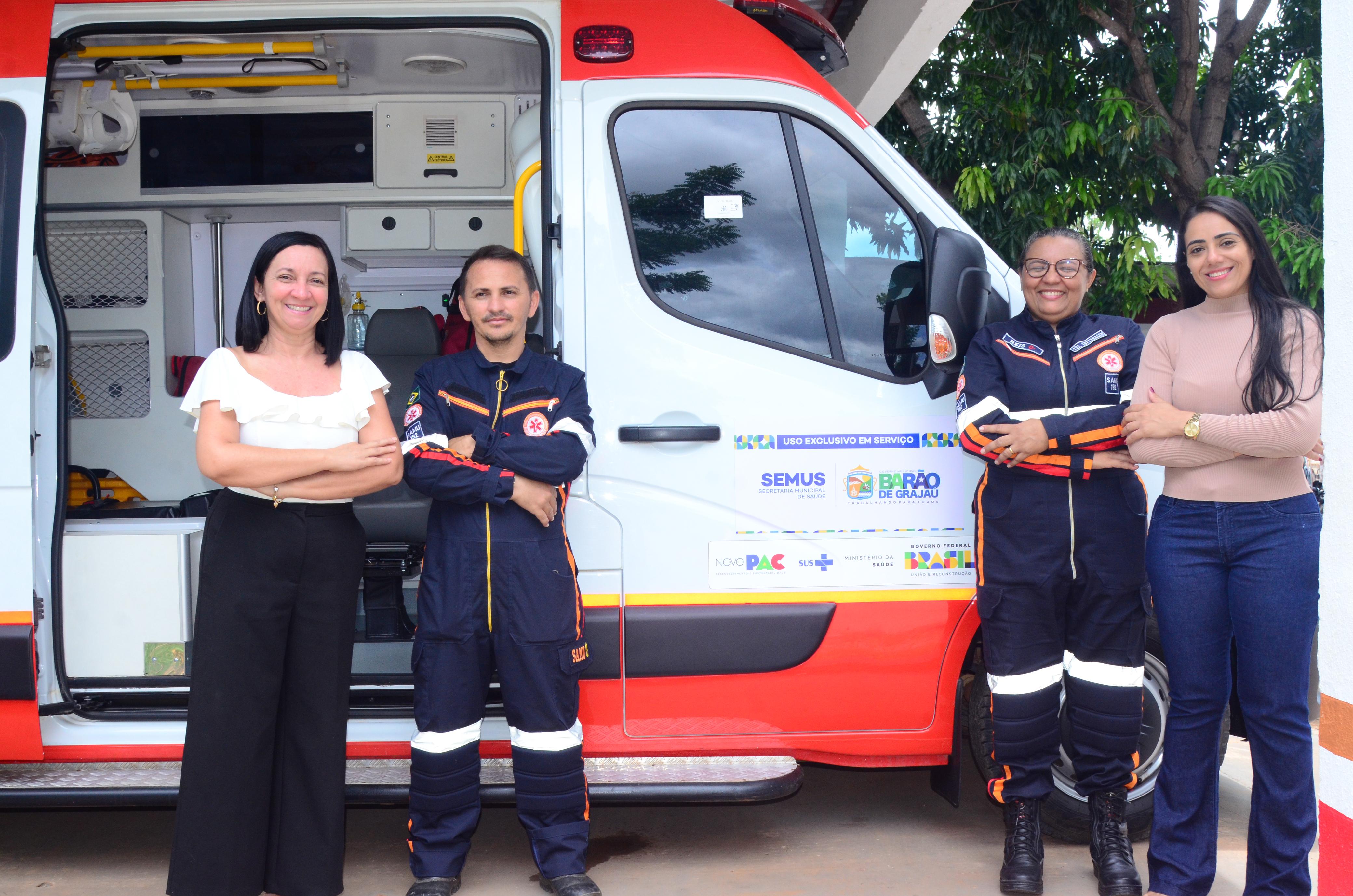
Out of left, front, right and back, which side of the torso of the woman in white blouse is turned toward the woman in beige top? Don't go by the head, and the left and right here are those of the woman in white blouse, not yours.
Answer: left

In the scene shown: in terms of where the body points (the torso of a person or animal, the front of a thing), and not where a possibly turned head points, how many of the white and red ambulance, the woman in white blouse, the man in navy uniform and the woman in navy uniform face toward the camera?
3

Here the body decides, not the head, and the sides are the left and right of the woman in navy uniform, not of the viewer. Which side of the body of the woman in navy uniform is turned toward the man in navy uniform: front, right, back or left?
right

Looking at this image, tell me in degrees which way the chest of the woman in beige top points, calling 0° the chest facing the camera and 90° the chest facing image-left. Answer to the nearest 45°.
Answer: approximately 0°

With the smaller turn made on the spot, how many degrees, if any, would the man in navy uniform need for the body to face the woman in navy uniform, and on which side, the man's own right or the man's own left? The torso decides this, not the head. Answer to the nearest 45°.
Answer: approximately 90° to the man's own left

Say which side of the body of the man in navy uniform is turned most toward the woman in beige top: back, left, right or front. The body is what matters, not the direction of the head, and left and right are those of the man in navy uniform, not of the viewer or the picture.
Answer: left

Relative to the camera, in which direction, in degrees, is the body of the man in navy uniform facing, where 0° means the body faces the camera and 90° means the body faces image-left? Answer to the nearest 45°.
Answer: approximately 0°

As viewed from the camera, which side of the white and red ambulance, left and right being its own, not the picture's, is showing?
right
